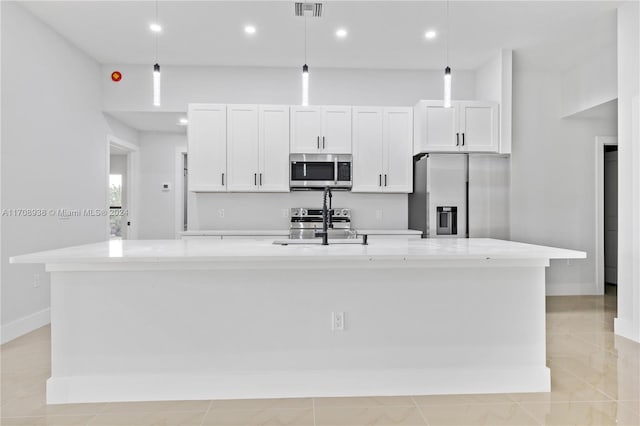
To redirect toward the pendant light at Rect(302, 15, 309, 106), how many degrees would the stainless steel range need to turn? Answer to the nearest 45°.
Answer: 0° — it already faces it

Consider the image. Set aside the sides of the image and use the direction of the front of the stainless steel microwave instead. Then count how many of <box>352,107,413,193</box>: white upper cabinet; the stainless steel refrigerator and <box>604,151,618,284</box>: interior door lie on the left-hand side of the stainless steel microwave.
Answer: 3

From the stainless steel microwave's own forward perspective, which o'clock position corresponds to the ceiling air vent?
The ceiling air vent is roughly at 12 o'clock from the stainless steel microwave.

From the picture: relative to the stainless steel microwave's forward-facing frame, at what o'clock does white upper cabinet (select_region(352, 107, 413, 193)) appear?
The white upper cabinet is roughly at 9 o'clock from the stainless steel microwave.

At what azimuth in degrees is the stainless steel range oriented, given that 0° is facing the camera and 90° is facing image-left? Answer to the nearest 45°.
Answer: approximately 0°

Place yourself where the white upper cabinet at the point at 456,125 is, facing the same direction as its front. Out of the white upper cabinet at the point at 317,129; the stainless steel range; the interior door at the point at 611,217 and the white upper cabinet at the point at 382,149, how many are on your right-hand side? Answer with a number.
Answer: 3

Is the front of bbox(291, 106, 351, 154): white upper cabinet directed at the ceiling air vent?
yes

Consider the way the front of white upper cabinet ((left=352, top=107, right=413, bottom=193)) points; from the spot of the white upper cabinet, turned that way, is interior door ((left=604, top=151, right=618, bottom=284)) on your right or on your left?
on your left

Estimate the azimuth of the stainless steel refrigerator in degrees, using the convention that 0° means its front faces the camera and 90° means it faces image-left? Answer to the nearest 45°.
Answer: approximately 0°
